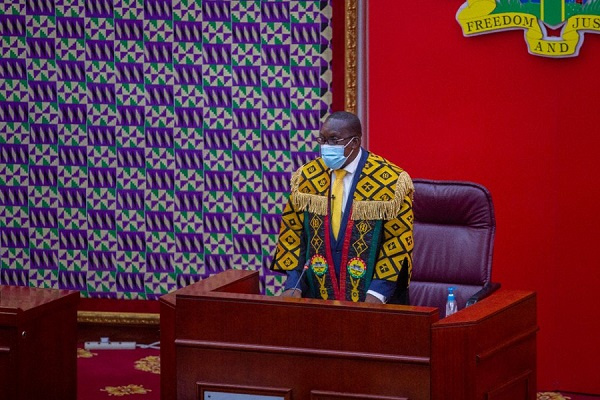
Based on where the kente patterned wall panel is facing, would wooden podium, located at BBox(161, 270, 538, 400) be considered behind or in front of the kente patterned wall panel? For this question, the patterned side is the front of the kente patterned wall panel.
in front

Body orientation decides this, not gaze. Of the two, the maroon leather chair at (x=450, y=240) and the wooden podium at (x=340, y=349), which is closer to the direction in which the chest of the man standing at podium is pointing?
the wooden podium

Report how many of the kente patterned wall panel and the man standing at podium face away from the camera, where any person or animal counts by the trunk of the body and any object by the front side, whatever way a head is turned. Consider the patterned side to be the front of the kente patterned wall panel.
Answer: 0

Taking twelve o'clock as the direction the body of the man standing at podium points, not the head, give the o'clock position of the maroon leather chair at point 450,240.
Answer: The maroon leather chair is roughly at 6 o'clock from the man standing at podium.

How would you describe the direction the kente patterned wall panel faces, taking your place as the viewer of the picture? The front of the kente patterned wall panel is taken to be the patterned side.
facing the viewer

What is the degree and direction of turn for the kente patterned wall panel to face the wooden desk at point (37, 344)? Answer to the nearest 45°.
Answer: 0° — it already faces it

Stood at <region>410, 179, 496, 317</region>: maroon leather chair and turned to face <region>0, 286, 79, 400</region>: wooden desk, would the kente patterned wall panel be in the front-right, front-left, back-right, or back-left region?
front-right

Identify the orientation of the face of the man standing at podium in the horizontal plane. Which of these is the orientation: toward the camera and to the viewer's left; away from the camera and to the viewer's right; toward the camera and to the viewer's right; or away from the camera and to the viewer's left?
toward the camera and to the viewer's left

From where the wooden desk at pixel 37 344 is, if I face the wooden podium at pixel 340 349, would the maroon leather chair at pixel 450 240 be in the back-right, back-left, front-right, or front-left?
front-left

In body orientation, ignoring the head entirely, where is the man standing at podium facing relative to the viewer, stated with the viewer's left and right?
facing the viewer and to the left of the viewer

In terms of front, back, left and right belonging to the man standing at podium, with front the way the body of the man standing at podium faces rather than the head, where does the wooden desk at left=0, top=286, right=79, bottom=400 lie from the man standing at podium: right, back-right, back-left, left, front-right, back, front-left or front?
front-right

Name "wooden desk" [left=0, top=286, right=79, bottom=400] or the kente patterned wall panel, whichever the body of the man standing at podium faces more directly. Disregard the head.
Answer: the wooden desk
